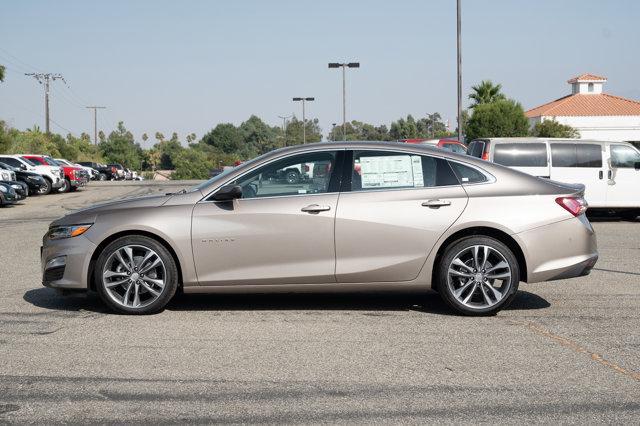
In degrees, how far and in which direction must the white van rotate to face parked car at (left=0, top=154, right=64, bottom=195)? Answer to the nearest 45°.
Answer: approximately 135° to its left

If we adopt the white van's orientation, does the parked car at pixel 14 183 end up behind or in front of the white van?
behind

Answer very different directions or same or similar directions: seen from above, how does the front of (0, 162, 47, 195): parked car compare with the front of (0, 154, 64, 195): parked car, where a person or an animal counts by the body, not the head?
same or similar directions

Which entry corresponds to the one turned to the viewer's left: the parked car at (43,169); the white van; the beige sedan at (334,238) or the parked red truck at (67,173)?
the beige sedan

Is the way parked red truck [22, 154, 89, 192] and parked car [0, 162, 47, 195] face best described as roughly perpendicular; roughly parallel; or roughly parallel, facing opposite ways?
roughly parallel

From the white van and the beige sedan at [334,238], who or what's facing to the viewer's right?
the white van

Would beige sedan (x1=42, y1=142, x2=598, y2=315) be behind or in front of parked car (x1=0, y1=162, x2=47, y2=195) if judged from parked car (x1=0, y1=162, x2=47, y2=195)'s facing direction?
in front

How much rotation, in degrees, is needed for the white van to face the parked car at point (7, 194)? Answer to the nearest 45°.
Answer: approximately 180°

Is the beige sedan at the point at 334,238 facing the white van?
no

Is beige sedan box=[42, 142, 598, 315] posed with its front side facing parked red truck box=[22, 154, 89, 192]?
no

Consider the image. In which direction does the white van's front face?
to the viewer's right

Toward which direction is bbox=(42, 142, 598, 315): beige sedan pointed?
to the viewer's left

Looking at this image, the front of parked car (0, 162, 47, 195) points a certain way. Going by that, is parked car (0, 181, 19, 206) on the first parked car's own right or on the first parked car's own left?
on the first parked car's own right

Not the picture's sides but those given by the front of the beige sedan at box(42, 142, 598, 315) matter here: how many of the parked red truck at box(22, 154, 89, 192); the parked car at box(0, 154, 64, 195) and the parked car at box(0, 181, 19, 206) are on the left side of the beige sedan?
0
